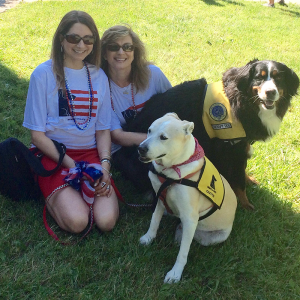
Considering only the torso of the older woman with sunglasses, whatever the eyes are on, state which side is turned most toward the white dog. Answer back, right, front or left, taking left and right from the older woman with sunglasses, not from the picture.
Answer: front

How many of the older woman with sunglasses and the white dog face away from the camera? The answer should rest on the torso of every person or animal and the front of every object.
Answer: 0

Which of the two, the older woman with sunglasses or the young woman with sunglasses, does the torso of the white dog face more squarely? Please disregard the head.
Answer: the young woman with sunglasses

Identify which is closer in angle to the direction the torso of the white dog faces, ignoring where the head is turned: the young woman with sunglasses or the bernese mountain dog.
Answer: the young woman with sunglasses

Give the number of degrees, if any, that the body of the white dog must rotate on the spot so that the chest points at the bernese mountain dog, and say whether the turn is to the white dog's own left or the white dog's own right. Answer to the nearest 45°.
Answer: approximately 135° to the white dog's own right

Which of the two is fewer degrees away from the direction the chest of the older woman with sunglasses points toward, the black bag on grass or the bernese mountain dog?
the black bag on grass

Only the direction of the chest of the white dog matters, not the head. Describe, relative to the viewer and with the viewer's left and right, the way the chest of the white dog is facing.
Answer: facing the viewer and to the left of the viewer

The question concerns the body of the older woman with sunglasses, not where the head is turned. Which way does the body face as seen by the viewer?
toward the camera
